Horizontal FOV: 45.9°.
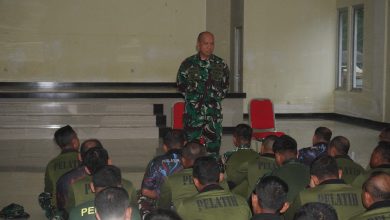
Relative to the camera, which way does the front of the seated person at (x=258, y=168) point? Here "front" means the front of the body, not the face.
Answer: away from the camera

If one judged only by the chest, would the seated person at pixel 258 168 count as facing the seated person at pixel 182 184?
no

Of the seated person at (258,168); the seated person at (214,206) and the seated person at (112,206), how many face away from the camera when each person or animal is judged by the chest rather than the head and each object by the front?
3

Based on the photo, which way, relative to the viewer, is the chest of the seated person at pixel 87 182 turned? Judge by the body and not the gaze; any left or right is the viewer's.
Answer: facing away from the viewer and to the right of the viewer

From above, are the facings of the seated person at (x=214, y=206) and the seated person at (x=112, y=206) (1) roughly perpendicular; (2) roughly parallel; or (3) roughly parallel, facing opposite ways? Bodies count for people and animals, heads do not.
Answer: roughly parallel

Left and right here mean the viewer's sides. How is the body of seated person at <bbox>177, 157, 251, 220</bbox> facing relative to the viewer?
facing away from the viewer

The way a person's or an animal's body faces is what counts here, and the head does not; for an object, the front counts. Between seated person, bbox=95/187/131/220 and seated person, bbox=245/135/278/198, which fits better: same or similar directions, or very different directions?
same or similar directions

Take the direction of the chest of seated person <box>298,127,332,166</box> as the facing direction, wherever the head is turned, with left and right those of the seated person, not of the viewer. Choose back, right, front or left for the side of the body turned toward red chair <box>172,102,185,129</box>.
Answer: front

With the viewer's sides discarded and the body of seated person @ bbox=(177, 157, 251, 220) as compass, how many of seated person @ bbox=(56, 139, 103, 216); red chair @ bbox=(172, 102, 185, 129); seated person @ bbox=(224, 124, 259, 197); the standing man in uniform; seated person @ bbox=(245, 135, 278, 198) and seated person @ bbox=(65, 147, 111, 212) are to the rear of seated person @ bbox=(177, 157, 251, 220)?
0

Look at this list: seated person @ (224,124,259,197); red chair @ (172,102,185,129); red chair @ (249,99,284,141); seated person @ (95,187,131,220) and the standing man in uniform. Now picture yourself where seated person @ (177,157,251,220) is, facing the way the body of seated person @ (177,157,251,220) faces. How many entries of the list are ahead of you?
4

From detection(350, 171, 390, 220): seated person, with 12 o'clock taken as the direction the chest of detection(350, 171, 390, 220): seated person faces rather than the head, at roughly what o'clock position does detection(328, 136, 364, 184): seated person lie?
detection(328, 136, 364, 184): seated person is roughly at 1 o'clock from detection(350, 171, 390, 220): seated person.

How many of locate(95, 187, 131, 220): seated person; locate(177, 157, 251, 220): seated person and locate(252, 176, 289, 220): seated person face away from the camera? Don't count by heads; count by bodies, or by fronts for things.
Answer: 3

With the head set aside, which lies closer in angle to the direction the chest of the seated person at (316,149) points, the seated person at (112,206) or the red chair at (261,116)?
the red chair

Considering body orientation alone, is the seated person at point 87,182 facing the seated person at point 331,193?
no

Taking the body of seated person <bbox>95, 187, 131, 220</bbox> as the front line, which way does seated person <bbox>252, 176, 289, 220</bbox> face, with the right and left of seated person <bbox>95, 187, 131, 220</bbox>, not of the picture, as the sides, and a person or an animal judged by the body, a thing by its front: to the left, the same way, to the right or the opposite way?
the same way

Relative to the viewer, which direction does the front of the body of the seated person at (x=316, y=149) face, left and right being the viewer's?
facing away from the viewer and to the left of the viewer

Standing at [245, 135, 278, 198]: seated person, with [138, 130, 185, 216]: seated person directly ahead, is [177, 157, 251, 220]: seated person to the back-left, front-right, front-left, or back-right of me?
front-left

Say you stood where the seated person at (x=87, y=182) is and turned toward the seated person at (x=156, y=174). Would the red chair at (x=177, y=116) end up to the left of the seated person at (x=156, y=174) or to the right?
left
